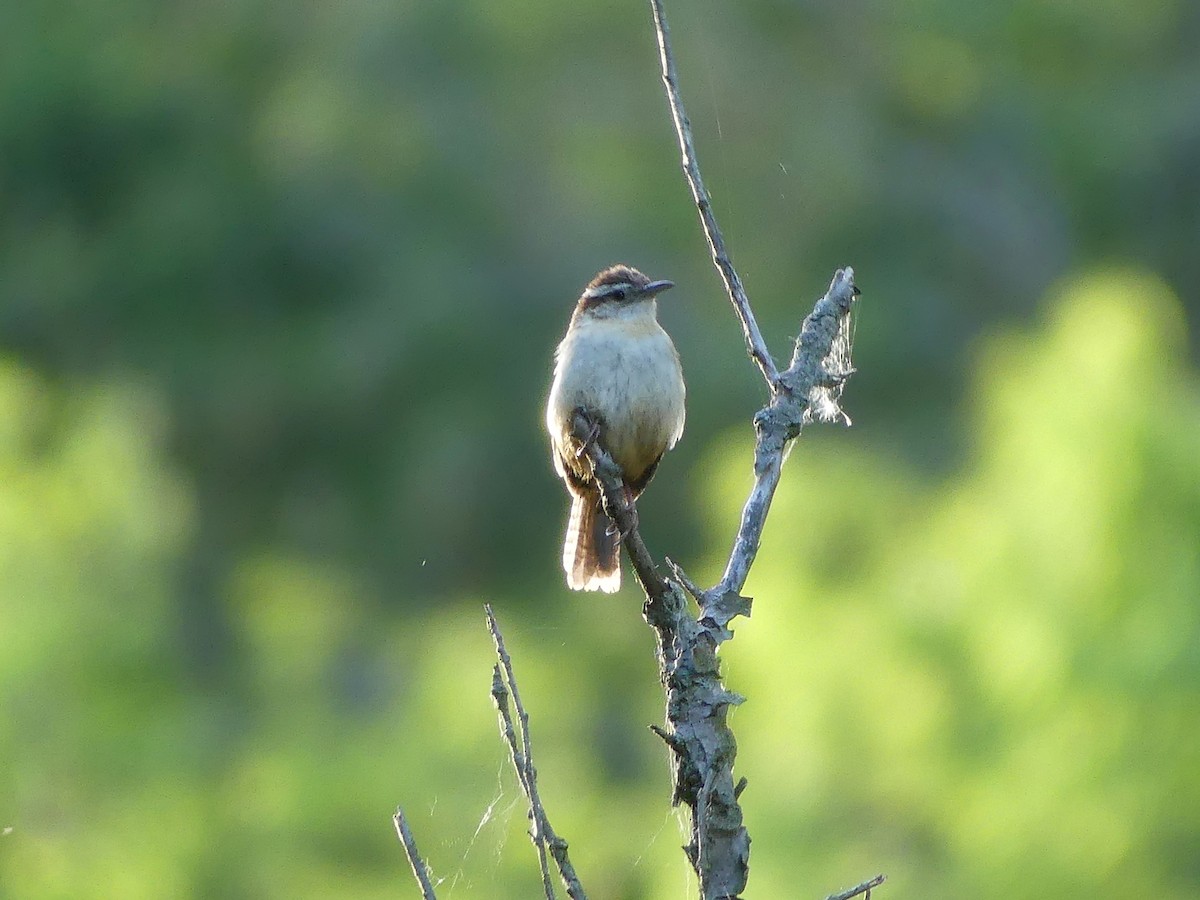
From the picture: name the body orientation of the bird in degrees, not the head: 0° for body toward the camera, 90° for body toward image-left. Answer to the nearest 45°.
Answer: approximately 315°
